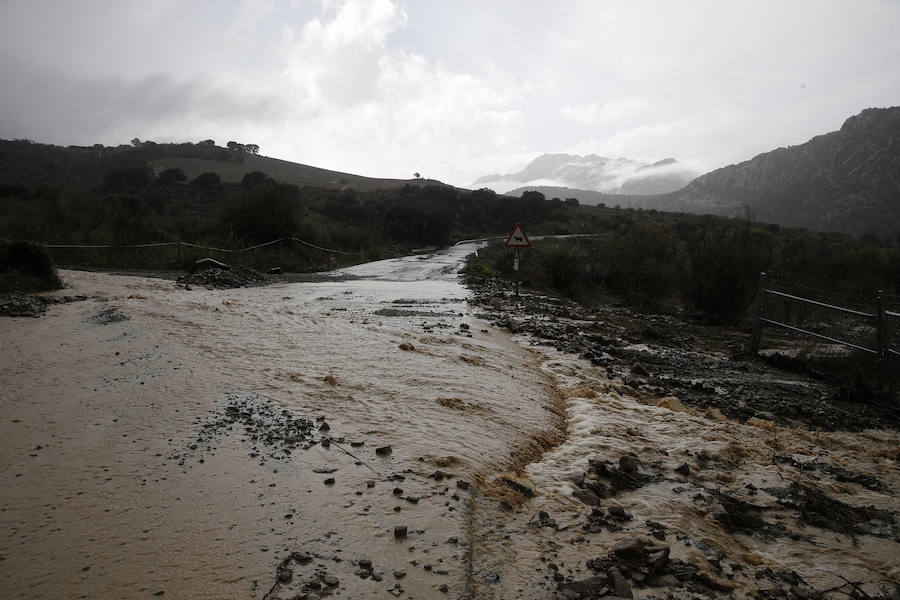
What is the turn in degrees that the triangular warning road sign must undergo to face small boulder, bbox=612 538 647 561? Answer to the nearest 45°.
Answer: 0° — it already faces it

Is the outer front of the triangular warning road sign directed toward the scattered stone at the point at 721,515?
yes

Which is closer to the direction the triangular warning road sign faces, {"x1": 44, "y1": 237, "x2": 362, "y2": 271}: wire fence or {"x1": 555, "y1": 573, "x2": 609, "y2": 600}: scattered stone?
the scattered stone

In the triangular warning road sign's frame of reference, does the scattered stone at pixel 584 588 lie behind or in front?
in front

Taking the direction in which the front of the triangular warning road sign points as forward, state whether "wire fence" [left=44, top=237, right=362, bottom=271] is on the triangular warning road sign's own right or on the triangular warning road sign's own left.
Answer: on the triangular warning road sign's own right

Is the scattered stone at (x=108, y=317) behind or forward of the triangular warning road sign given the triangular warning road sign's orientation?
forward

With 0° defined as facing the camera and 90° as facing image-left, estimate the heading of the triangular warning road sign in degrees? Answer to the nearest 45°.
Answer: approximately 0°

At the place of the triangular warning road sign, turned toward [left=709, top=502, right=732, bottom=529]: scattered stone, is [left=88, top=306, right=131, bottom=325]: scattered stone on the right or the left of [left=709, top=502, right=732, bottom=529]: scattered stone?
right

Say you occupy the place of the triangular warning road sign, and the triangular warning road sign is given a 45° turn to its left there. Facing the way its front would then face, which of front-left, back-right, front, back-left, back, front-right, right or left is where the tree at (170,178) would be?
back

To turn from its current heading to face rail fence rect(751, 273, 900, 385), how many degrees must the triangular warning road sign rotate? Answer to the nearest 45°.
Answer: approximately 45° to its left
